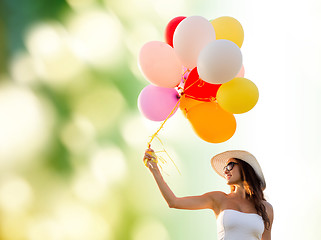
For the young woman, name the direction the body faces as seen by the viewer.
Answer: toward the camera

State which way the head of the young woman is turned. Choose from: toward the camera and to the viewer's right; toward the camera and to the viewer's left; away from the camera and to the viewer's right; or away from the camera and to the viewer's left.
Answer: toward the camera and to the viewer's left
